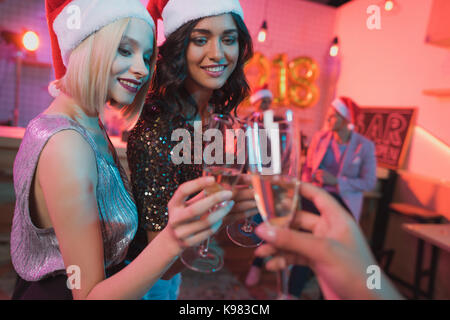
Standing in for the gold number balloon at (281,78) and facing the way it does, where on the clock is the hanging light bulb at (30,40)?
The hanging light bulb is roughly at 2 o'clock from the gold number balloon.

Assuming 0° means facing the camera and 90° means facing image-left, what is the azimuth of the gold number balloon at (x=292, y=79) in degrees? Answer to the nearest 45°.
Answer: approximately 0°

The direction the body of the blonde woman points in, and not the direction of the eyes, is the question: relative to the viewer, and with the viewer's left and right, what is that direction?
facing to the right of the viewer

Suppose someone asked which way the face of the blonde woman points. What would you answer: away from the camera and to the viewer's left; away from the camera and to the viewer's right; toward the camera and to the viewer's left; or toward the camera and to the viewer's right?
toward the camera and to the viewer's right
